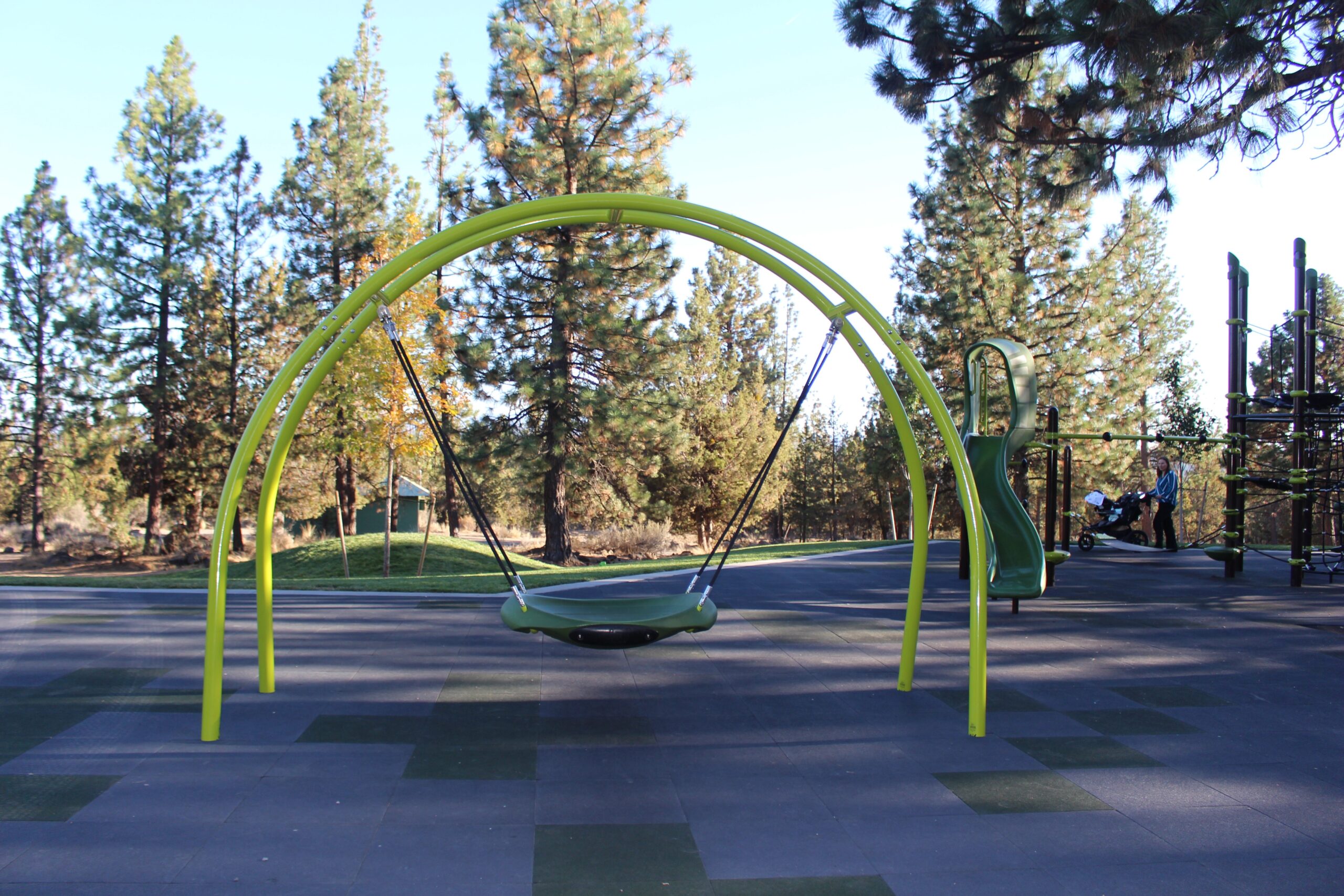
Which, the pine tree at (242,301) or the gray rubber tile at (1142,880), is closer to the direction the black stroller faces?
the pine tree

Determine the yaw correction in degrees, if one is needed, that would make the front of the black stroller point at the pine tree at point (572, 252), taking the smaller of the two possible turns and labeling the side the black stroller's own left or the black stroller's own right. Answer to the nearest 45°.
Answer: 0° — it already faces it

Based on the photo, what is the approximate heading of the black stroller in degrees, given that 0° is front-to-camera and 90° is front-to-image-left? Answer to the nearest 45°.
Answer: approximately 90°

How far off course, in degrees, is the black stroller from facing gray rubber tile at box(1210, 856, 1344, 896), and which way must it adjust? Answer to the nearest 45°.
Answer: approximately 90° to its left

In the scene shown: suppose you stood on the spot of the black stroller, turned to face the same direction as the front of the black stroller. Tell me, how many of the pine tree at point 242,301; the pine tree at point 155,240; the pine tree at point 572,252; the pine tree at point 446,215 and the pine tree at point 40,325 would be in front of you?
5

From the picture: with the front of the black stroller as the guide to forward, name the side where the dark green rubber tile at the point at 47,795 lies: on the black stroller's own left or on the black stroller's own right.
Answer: on the black stroller's own left

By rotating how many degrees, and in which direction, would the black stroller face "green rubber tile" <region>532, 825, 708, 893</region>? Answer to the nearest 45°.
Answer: approximately 90° to its left

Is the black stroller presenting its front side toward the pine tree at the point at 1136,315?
no

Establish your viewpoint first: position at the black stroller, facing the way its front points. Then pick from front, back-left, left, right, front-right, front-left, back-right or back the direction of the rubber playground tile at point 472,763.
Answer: left

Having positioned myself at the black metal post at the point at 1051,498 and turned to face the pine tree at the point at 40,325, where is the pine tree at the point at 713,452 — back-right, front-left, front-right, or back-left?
front-right

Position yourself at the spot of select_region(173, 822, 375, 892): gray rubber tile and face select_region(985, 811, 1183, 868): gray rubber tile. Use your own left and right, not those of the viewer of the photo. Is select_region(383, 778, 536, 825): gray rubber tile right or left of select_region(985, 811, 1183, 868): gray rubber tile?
left

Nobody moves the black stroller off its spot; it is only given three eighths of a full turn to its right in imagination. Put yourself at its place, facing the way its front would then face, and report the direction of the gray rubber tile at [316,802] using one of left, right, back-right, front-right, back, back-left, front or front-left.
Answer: back-right

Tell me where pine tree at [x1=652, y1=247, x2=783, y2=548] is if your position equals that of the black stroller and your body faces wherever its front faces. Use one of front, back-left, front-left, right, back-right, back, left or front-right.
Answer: front-right

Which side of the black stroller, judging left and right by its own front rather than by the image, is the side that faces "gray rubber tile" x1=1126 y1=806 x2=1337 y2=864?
left

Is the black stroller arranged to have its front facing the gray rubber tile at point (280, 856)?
no

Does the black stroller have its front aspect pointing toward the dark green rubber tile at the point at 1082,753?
no

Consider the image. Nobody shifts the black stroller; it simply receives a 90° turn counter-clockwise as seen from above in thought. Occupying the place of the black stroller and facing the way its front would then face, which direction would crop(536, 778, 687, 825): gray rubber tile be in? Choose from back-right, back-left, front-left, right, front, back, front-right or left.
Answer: front

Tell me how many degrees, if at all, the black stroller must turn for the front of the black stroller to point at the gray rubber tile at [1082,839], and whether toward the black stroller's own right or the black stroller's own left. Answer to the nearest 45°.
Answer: approximately 90° to the black stroller's own left
